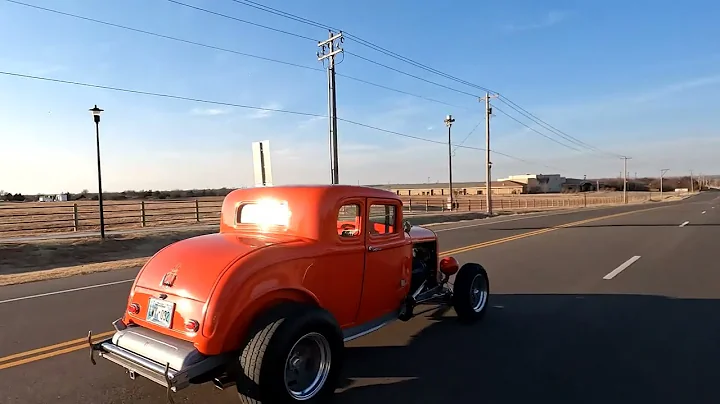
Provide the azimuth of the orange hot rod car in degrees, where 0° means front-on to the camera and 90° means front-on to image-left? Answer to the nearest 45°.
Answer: approximately 225°
